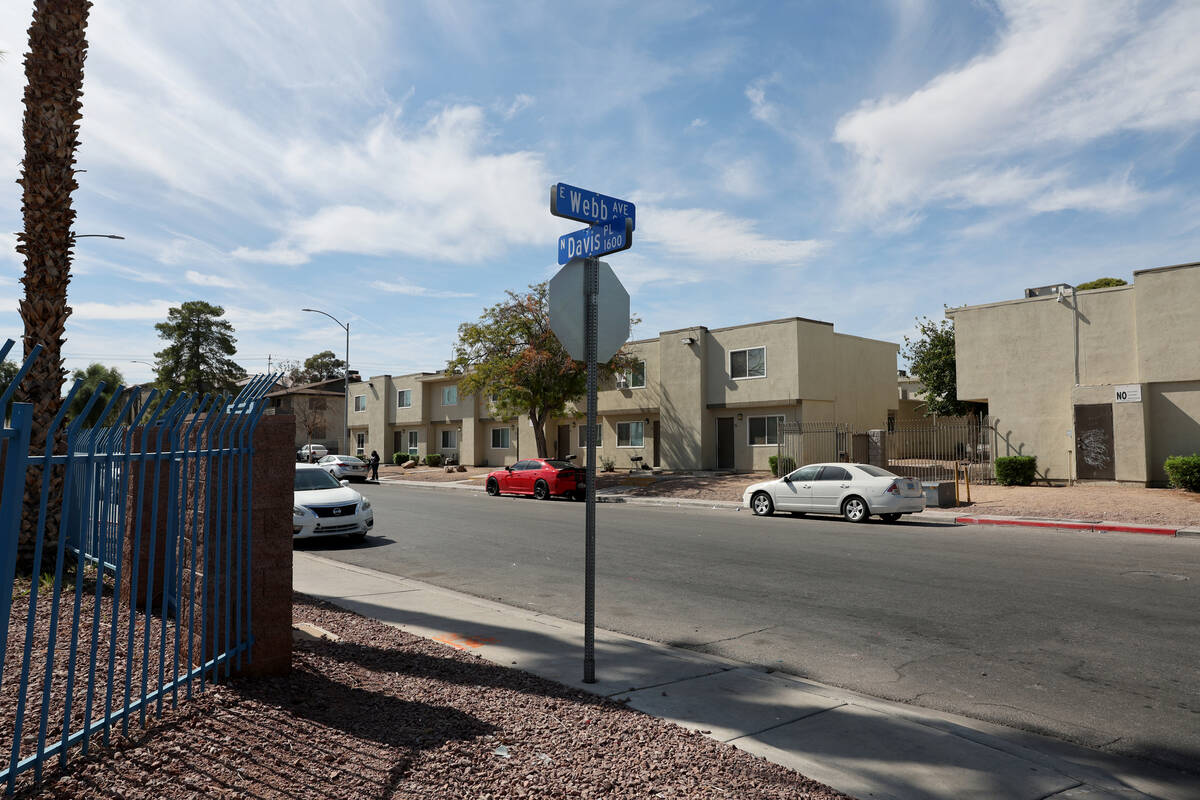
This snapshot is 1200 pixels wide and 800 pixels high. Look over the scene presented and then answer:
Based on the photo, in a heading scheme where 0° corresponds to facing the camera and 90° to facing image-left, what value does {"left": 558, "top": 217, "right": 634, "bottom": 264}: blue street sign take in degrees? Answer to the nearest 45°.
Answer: approximately 45°

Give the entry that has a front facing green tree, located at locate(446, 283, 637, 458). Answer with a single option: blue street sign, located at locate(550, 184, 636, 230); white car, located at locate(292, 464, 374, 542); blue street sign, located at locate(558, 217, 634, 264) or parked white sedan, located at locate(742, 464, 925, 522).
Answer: the parked white sedan

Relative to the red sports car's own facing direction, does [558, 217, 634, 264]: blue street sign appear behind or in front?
behind

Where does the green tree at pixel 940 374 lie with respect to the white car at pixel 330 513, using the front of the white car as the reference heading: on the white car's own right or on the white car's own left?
on the white car's own left

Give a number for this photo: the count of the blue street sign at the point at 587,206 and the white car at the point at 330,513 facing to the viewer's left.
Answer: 0

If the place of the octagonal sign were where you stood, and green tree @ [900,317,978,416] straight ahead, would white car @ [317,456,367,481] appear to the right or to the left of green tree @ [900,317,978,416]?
left

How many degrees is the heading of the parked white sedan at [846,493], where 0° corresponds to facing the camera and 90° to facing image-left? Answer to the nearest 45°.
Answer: approximately 135°

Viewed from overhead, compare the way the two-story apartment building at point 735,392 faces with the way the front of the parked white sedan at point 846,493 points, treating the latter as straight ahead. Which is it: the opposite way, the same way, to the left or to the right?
to the left

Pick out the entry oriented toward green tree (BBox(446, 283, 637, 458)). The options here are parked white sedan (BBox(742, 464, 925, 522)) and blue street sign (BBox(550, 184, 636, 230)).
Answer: the parked white sedan

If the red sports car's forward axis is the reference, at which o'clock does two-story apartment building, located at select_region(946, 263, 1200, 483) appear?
The two-story apartment building is roughly at 5 o'clock from the red sports car.

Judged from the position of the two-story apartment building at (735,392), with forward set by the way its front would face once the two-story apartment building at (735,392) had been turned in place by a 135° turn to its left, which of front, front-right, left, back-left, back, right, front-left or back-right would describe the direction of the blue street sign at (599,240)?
right

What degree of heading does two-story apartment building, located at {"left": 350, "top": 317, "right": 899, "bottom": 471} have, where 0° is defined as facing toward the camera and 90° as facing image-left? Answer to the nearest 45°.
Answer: approximately 45°
